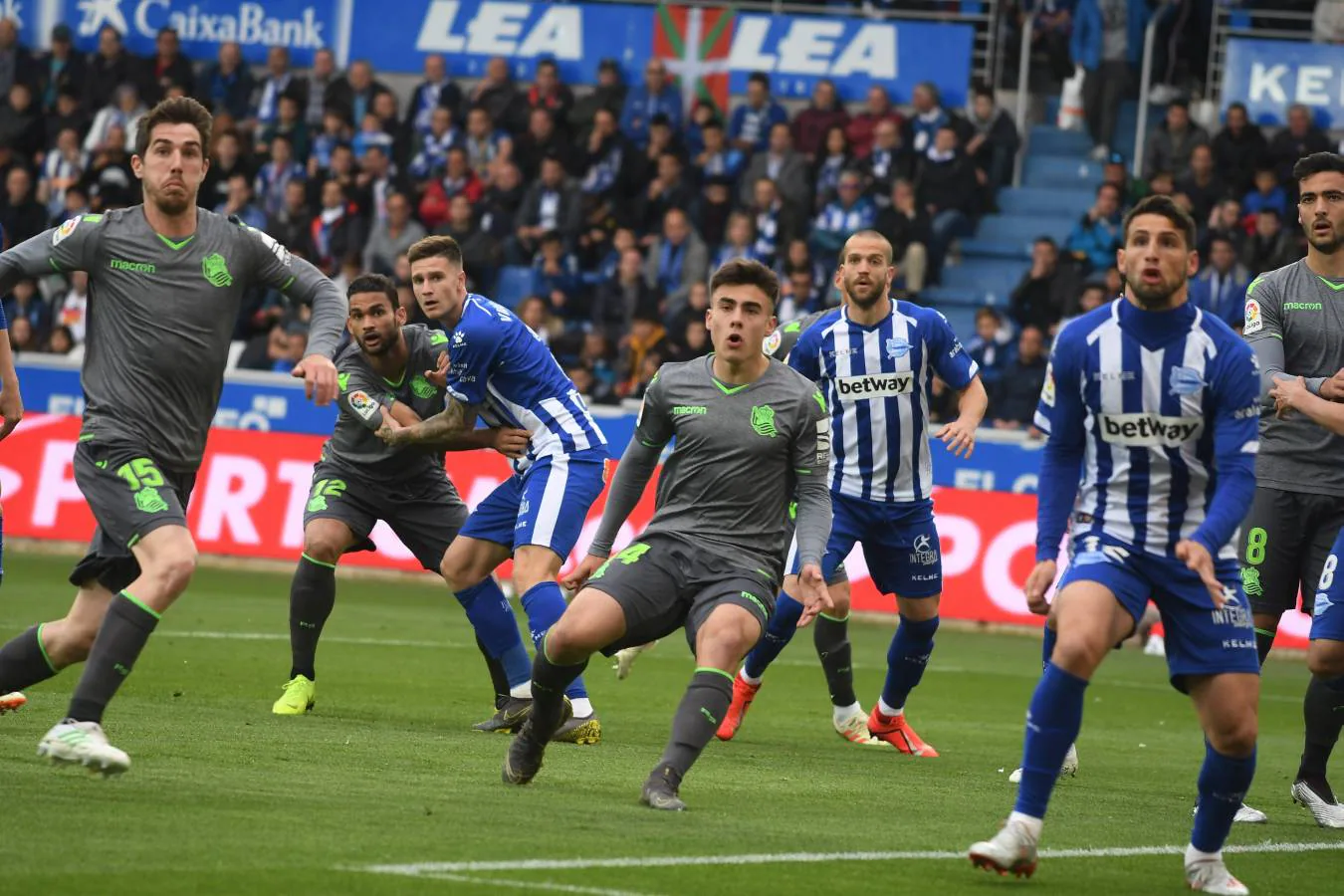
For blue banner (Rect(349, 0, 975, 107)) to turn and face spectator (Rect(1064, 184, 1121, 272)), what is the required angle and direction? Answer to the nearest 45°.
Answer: approximately 45° to its left

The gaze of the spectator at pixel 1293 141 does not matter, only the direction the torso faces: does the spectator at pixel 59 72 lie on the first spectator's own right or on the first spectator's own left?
on the first spectator's own right

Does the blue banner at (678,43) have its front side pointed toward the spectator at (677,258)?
yes

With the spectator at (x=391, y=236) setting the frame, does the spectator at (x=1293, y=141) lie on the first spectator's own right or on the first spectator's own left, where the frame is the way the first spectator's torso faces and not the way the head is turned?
on the first spectator's own left

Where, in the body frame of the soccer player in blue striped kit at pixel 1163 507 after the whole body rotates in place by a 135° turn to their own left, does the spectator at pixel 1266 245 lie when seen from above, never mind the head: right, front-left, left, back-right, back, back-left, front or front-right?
front-left

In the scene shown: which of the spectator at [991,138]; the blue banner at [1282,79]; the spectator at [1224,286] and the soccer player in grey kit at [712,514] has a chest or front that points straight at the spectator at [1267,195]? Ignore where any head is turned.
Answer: the blue banner

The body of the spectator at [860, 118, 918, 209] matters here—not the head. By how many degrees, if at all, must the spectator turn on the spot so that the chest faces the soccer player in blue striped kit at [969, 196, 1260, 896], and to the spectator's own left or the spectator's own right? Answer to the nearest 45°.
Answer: approximately 45° to the spectator's own left

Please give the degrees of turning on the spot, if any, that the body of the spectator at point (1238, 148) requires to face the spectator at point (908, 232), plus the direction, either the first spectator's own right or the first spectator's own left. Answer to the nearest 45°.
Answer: approximately 90° to the first spectator's own right

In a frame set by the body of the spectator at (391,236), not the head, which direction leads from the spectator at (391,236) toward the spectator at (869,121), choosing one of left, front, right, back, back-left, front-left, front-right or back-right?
back-left

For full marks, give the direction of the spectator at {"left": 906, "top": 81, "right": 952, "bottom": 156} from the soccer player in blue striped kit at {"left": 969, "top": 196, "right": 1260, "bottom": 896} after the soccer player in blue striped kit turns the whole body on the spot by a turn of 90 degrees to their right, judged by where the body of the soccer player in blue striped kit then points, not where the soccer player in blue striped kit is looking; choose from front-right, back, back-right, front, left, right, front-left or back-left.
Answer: right
